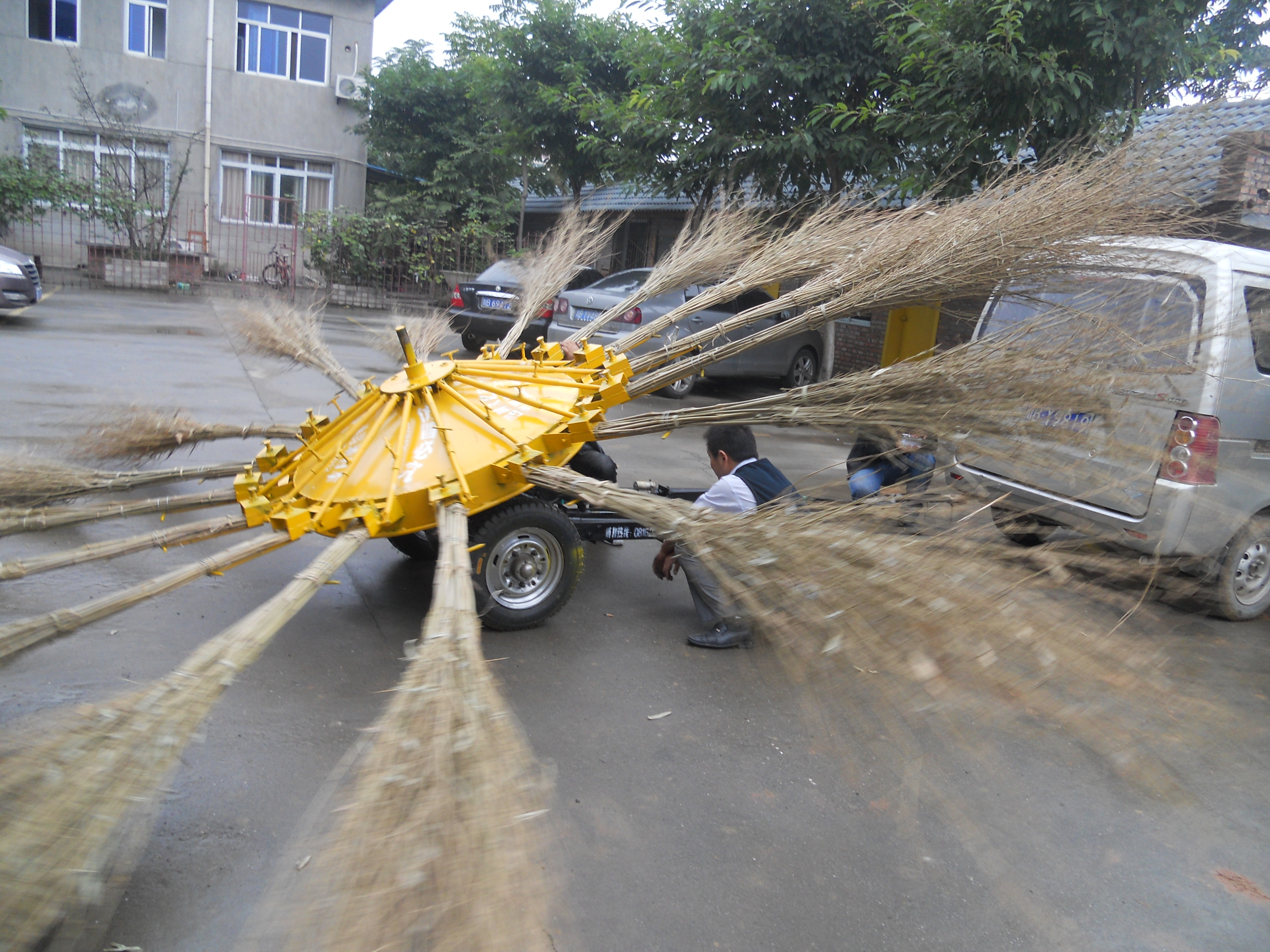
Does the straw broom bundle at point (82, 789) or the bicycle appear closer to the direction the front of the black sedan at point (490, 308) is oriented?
the bicycle

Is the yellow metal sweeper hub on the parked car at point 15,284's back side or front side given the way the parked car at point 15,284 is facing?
on the front side

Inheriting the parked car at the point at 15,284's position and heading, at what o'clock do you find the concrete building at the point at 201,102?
The concrete building is roughly at 8 o'clock from the parked car.

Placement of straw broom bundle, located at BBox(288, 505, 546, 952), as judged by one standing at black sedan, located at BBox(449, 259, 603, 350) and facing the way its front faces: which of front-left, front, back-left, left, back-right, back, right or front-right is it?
back-right

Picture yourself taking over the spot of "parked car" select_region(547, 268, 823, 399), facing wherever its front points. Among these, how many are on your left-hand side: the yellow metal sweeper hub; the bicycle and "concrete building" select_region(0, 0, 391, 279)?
2

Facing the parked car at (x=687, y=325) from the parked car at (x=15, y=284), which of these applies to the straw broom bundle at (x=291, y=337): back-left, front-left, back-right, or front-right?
front-right

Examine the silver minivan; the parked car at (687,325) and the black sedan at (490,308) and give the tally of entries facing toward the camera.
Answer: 0

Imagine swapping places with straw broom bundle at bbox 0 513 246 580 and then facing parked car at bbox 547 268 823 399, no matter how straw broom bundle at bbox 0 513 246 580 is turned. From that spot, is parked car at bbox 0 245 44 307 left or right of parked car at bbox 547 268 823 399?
left

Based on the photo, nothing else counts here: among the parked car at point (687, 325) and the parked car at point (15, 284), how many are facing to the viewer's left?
0

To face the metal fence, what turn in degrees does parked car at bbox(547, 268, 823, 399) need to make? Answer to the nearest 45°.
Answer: approximately 90° to its left

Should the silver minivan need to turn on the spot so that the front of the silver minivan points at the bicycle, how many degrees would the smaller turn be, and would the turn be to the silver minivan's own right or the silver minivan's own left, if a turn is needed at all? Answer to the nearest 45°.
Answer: approximately 90° to the silver minivan's own left

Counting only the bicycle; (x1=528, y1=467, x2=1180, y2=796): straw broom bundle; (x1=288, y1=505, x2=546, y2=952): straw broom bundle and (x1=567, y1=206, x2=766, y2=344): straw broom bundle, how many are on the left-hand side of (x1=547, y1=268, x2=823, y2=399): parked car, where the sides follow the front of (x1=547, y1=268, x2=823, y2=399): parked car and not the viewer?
1

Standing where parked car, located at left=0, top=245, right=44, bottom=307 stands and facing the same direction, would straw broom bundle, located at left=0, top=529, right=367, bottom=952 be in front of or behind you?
in front

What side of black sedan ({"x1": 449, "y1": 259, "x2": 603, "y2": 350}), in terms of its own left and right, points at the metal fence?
left

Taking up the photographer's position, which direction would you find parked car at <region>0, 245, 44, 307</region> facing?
facing the viewer and to the right of the viewer

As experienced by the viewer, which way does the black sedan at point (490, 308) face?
facing away from the viewer and to the right of the viewer

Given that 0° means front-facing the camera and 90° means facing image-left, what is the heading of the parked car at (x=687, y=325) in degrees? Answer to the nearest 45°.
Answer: approximately 225°
